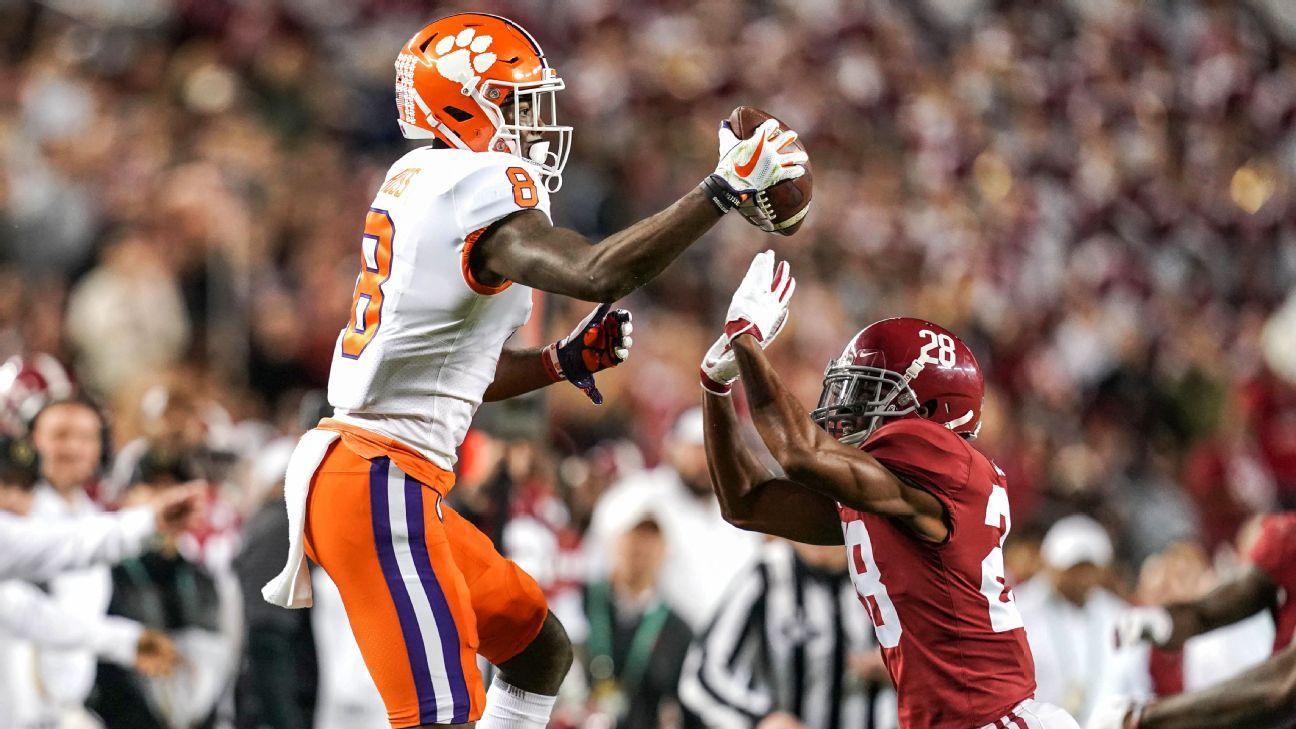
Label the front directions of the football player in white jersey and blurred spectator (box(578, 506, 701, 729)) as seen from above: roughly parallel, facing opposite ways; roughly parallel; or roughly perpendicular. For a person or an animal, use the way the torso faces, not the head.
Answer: roughly perpendicular

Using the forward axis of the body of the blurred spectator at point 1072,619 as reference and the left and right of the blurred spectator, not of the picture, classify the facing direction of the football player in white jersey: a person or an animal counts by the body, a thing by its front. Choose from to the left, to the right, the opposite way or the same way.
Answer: to the left

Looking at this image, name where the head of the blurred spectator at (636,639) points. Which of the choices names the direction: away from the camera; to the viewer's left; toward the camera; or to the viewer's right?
toward the camera

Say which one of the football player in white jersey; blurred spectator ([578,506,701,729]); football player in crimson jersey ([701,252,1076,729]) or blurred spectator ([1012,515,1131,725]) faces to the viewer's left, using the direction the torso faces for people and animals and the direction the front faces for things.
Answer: the football player in crimson jersey

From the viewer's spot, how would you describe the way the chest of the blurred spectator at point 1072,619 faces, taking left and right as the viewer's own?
facing the viewer

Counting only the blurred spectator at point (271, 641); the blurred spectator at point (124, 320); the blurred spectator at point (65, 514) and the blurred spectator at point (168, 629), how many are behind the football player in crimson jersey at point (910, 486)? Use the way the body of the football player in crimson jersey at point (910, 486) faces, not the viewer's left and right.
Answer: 0

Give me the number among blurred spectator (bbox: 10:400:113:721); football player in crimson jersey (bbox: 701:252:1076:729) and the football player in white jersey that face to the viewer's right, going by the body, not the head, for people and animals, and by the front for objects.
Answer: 1

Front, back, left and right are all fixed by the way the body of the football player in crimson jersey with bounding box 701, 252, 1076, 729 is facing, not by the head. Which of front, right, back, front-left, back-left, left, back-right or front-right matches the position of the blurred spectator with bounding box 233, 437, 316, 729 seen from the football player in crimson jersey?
front-right

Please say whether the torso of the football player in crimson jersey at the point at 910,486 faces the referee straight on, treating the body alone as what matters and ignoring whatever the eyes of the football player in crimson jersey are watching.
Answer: no

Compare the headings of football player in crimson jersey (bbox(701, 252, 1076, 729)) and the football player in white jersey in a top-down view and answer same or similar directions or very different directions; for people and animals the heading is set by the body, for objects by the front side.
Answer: very different directions

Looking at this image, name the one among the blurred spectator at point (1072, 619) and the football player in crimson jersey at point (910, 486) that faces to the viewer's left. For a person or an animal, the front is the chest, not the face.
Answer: the football player in crimson jersey

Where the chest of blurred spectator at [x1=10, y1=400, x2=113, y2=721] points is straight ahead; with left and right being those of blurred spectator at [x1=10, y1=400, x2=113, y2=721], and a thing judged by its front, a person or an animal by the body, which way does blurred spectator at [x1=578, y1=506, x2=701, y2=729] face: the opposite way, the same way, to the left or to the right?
the same way

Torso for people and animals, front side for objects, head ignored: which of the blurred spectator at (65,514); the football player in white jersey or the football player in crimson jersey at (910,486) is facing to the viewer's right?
the football player in white jersey

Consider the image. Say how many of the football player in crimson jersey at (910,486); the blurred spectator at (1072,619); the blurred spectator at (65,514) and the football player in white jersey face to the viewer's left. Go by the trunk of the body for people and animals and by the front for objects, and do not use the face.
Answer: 1

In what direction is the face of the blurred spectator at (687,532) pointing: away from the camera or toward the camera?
toward the camera

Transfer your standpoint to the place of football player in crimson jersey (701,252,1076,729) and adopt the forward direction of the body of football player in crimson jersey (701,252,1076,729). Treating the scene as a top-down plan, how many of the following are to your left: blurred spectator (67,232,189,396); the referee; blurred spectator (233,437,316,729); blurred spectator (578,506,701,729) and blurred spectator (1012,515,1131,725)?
0

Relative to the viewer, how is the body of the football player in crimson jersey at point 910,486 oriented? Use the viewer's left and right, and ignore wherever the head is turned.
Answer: facing to the left of the viewer

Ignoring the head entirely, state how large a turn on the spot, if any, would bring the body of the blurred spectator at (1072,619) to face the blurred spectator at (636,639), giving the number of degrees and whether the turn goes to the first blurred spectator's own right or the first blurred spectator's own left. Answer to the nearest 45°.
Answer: approximately 45° to the first blurred spectator's own right

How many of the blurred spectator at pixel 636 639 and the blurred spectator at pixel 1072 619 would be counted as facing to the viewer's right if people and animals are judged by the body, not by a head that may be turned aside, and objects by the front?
0

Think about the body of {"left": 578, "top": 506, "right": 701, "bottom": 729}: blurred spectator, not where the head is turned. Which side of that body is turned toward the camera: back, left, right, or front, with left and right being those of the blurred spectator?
front
